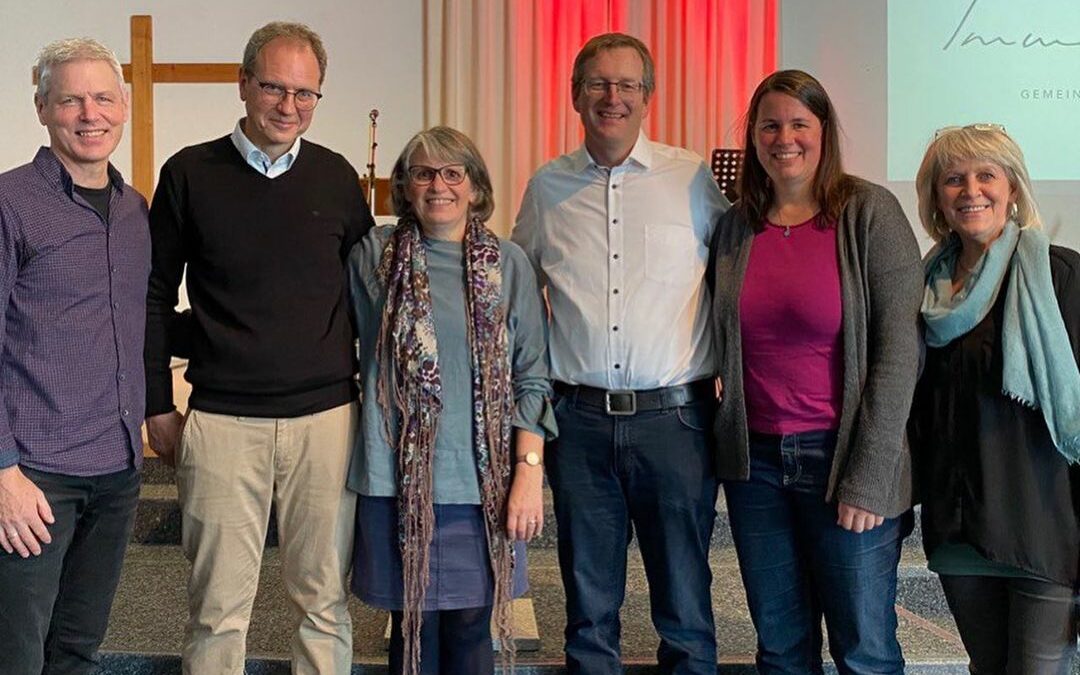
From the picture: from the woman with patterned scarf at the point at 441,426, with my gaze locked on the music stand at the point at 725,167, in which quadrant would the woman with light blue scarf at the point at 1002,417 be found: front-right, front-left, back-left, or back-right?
front-right

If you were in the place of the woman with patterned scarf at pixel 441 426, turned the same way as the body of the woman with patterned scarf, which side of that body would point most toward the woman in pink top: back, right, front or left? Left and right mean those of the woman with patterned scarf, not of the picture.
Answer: left

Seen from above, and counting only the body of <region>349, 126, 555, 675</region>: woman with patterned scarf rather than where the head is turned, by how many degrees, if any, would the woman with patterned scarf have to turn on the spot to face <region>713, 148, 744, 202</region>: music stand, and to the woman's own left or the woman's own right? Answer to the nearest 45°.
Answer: approximately 135° to the woman's own left

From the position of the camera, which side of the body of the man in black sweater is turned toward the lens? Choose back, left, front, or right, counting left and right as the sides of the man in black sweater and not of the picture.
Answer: front

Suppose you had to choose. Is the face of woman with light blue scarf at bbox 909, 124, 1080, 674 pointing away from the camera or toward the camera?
toward the camera

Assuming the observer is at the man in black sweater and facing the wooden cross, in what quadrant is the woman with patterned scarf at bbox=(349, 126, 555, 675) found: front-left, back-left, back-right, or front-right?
back-right

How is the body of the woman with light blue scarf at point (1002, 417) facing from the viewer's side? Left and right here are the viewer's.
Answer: facing the viewer and to the left of the viewer

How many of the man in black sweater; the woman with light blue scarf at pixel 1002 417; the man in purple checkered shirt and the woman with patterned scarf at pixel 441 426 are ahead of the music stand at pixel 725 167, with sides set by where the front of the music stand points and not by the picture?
0

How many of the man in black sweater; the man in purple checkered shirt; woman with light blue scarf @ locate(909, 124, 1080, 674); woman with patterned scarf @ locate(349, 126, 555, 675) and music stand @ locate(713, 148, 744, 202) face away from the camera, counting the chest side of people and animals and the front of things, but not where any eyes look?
1

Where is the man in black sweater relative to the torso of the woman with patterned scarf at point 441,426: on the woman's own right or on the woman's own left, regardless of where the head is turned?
on the woman's own right

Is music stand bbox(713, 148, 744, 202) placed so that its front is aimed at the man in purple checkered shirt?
no

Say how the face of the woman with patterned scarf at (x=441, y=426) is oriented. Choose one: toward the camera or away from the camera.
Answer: toward the camera

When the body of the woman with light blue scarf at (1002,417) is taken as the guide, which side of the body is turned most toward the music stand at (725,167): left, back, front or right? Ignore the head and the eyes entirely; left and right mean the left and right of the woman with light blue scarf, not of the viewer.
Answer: right

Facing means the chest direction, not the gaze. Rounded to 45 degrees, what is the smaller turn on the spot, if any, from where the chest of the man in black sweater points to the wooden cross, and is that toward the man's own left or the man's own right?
approximately 180°

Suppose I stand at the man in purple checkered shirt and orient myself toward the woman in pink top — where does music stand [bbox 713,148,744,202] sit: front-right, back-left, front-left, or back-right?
front-left

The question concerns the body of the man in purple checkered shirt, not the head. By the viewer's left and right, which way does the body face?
facing the viewer and to the right of the viewer
